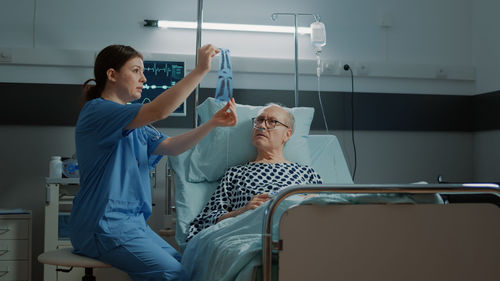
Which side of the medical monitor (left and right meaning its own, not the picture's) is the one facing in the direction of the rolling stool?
front

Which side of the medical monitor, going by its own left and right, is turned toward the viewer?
front

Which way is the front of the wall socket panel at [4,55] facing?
toward the camera

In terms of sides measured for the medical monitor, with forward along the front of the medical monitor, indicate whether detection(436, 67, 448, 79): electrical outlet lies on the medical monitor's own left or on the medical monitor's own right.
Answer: on the medical monitor's own left

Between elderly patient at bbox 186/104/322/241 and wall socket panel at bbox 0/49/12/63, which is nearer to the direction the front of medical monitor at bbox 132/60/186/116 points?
the elderly patient

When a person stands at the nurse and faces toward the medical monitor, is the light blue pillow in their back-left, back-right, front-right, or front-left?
front-right

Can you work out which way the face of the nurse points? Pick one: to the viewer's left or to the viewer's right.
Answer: to the viewer's right

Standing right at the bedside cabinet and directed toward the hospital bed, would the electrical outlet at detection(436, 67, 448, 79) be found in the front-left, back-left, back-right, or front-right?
front-left

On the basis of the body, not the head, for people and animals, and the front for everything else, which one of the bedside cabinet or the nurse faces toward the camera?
the bedside cabinet

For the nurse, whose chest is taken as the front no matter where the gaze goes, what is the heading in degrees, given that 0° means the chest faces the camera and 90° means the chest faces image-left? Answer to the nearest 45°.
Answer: approximately 270°

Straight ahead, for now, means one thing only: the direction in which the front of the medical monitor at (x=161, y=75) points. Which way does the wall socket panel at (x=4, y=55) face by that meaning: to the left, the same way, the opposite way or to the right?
the same way

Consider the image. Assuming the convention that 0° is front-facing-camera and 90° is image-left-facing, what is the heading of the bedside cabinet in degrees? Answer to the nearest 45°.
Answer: approximately 0°
